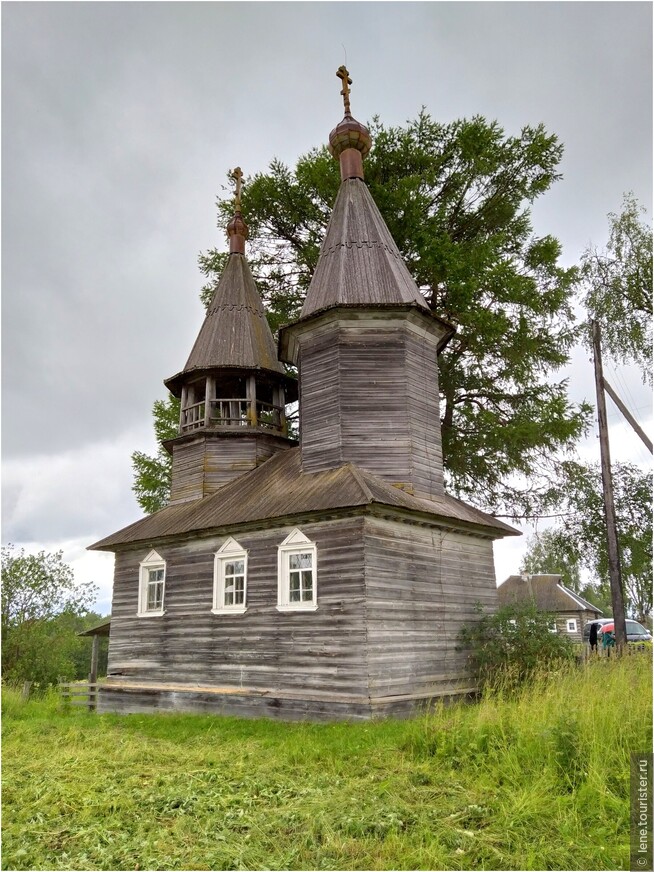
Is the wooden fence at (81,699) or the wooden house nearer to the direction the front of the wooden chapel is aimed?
the wooden fence

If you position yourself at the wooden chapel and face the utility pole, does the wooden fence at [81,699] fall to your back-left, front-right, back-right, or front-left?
back-left

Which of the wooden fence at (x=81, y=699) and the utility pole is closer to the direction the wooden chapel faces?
the wooden fence

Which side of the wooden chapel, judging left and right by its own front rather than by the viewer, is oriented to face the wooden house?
right

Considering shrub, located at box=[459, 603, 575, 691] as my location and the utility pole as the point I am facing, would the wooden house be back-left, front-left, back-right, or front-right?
front-left

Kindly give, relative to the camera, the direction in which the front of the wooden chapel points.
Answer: facing away from the viewer and to the left of the viewer

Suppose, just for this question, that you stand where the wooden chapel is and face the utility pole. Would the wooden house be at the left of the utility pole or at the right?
left

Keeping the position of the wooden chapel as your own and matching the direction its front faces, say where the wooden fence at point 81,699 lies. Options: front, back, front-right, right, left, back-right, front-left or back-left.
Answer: front

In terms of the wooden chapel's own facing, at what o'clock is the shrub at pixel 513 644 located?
The shrub is roughly at 5 o'clock from the wooden chapel.
